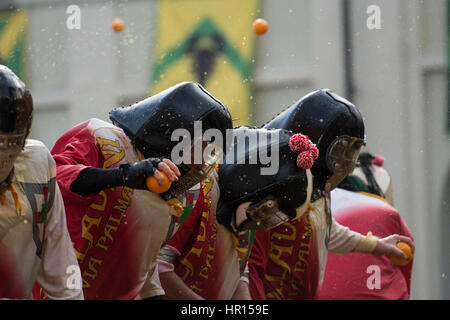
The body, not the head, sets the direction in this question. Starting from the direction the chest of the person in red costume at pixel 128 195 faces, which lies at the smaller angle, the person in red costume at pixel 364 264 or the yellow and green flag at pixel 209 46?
the person in red costume

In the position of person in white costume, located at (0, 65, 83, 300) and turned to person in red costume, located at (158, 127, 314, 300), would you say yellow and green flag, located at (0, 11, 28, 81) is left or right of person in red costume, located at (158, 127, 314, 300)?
left

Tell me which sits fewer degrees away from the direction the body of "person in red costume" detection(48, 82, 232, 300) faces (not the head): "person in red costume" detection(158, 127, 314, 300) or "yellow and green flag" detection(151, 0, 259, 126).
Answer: the person in red costume

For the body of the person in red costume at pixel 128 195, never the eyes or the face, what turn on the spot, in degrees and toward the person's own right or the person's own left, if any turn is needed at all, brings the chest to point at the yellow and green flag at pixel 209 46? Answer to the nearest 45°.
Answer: approximately 135° to the person's own left

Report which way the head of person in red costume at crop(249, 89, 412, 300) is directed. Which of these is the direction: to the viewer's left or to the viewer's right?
to the viewer's right
